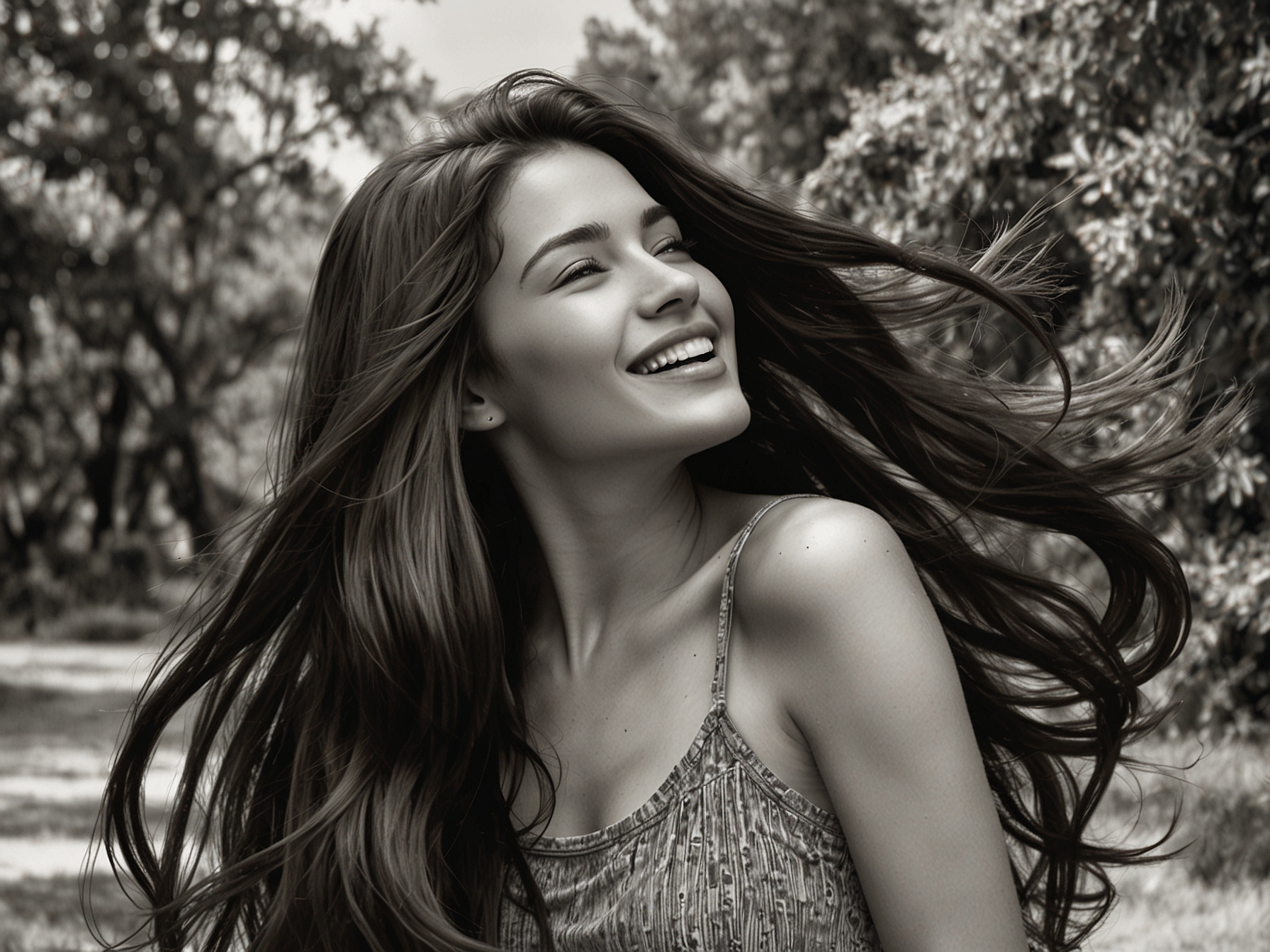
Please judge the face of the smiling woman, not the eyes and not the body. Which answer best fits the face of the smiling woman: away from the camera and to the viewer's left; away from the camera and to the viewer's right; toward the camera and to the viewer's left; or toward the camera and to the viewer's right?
toward the camera and to the viewer's right

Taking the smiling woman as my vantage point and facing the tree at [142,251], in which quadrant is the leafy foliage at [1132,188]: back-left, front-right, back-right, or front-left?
front-right

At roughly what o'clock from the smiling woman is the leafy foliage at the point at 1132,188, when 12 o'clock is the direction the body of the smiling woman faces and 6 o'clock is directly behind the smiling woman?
The leafy foliage is roughly at 6 o'clock from the smiling woman.

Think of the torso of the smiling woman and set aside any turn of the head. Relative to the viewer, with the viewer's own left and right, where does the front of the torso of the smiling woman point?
facing the viewer and to the left of the viewer

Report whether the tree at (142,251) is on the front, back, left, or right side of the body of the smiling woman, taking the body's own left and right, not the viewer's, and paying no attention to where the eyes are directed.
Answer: right

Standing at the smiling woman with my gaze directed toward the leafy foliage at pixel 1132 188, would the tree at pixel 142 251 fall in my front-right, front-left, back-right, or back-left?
front-left
